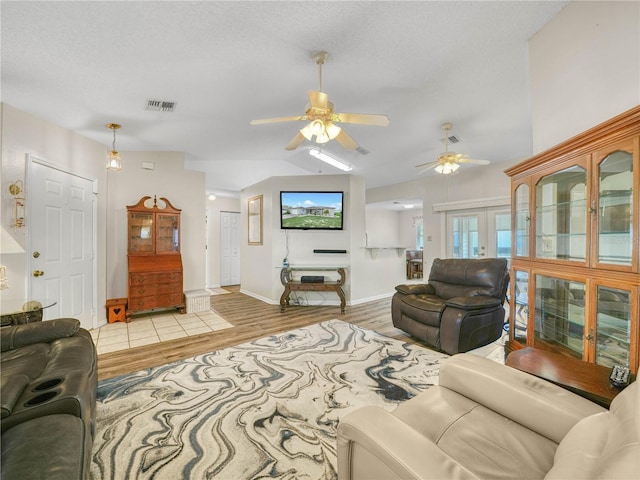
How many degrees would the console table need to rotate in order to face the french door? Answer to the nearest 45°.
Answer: approximately 90° to its left

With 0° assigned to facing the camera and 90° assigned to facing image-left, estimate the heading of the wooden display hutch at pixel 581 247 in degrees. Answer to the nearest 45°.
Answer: approximately 45°

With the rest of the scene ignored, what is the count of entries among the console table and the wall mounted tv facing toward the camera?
2

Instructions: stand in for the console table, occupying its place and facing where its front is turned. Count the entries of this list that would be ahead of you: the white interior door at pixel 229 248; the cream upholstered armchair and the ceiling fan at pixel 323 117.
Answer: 2

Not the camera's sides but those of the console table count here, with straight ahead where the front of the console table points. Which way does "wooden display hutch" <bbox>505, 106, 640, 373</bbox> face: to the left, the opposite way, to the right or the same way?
to the right

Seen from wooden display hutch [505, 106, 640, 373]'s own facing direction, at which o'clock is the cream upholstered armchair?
The cream upholstered armchair is roughly at 11 o'clock from the wooden display hutch.

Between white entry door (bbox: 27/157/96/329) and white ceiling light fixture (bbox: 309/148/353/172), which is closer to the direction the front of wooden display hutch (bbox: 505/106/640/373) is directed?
the white entry door

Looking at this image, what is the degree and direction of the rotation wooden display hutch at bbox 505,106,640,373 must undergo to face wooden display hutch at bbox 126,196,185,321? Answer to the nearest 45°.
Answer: approximately 45° to its right

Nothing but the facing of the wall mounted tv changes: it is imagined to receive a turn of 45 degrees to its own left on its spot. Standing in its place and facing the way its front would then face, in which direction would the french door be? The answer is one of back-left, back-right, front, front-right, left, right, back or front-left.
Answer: front-left
